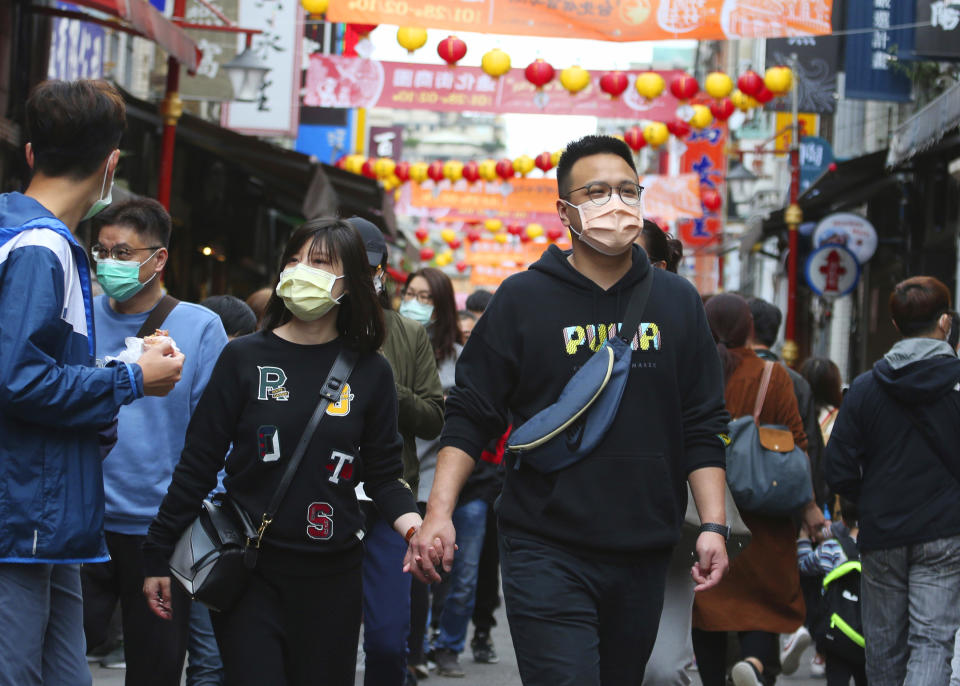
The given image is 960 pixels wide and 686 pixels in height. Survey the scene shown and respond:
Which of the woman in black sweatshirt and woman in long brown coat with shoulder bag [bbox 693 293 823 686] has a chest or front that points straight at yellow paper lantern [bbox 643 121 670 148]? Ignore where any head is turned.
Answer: the woman in long brown coat with shoulder bag

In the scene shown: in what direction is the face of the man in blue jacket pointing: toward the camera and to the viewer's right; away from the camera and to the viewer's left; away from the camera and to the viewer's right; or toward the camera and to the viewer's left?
away from the camera and to the viewer's right

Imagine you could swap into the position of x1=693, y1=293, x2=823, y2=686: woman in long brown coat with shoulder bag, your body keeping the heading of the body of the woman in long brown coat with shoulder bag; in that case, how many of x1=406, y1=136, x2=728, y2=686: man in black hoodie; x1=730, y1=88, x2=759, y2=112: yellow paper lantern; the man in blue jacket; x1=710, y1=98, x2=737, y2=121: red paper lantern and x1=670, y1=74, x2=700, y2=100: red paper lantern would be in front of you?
3

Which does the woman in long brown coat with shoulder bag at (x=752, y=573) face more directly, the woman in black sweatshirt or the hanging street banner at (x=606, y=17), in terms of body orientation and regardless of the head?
the hanging street banner

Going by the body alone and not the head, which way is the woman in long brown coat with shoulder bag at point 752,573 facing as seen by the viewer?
away from the camera

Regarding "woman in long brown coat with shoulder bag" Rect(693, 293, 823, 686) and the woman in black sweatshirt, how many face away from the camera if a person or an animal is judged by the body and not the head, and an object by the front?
1

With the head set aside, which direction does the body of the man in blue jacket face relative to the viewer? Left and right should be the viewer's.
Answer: facing away from the viewer and to the right of the viewer

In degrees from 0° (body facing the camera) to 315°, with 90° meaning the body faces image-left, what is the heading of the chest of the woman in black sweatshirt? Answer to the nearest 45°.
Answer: approximately 0°

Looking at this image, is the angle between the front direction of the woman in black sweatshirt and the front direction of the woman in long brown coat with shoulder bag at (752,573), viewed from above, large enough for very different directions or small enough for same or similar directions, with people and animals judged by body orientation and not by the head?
very different directions

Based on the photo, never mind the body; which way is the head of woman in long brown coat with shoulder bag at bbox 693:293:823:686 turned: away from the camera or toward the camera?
away from the camera

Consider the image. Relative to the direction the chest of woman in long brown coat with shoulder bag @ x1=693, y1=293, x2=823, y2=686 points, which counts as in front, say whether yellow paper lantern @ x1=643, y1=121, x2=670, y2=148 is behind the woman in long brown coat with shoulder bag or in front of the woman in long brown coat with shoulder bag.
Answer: in front

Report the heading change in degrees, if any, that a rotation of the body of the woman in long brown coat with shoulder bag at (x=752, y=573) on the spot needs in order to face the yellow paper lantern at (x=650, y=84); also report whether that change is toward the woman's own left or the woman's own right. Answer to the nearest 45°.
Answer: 0° — they already face it

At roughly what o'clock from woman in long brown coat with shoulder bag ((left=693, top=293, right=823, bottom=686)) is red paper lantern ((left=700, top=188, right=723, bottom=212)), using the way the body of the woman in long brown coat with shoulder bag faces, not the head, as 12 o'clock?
The red paper lantern is roughly at 12 o'clock from the woman in long brown coat with shoulder bag.
